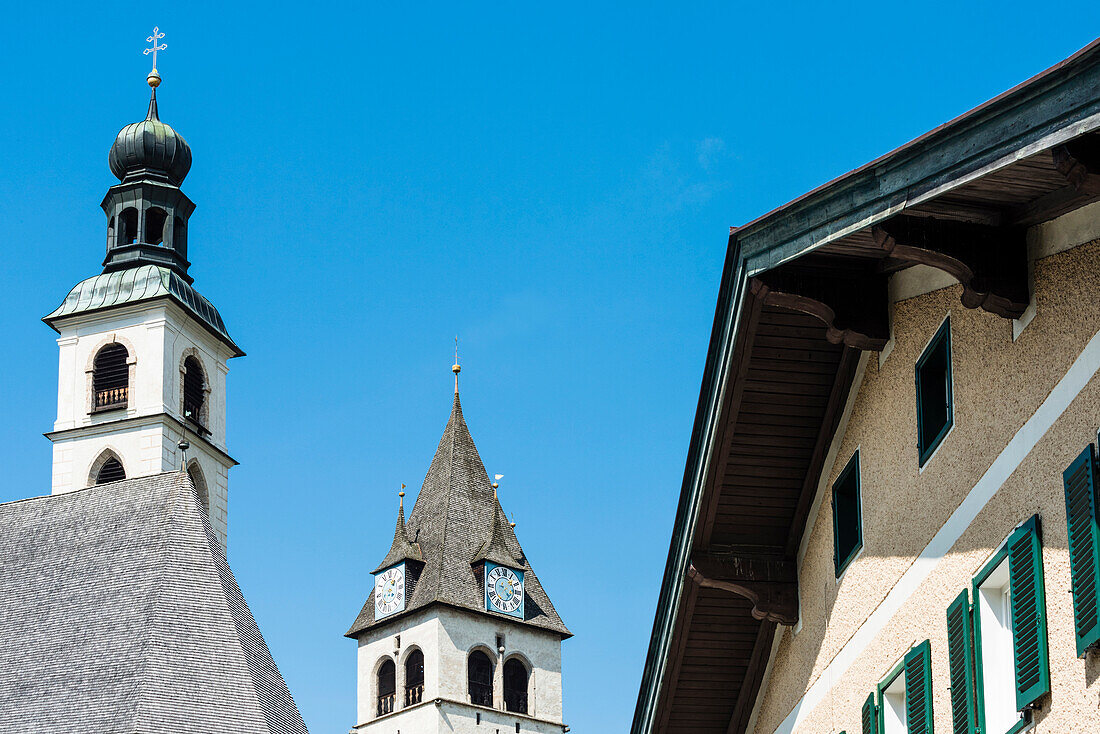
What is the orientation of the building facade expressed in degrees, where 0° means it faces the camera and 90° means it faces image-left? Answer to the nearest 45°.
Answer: approximately 45°

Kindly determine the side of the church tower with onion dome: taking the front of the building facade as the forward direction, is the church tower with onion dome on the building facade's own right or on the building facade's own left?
on the building facade's own right
